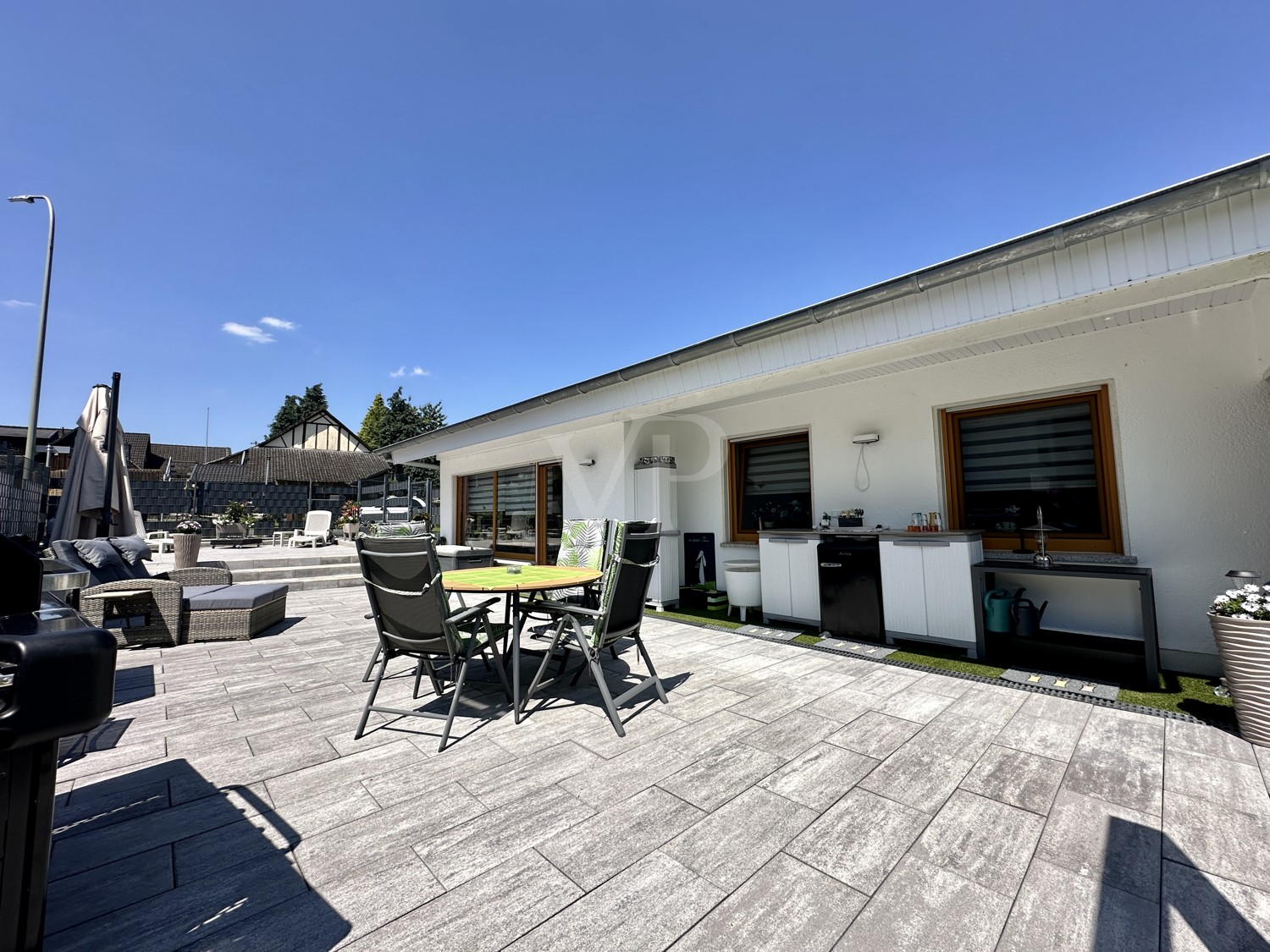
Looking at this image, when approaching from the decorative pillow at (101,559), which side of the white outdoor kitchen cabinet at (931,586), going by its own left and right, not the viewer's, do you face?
front

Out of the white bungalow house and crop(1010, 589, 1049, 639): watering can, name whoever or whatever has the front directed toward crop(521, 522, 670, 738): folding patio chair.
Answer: the white bungalow house

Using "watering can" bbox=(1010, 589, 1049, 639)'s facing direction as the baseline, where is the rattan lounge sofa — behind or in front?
behind

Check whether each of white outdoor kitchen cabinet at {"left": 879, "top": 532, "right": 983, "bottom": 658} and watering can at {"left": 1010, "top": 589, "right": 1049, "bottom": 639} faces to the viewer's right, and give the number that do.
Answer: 1

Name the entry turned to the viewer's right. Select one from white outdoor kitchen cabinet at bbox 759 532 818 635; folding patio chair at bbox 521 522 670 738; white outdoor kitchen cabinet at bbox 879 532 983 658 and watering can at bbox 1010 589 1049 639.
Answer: the watering can

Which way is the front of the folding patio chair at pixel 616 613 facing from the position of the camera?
facing away from the viewer and to the left of the viewer

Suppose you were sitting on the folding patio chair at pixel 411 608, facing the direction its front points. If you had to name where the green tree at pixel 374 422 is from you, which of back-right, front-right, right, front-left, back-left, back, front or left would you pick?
front-left

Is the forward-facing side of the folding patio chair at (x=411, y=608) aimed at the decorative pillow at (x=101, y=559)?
no

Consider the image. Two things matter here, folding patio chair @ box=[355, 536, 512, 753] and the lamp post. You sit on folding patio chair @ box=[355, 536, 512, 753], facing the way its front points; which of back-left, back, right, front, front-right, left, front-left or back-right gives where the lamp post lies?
left

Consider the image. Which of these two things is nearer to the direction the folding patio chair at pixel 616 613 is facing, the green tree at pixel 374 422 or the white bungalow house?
the green tree

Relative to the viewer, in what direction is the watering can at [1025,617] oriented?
to the viewer's right

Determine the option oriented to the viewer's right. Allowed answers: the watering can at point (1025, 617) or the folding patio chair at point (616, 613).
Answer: the watering can

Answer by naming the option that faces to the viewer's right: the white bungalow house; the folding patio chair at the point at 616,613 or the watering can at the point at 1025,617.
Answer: the watering can

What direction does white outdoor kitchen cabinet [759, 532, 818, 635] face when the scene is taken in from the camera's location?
facing the viewer and to the left of the viewer

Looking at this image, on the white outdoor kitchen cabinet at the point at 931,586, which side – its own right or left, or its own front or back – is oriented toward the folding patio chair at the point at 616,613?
front

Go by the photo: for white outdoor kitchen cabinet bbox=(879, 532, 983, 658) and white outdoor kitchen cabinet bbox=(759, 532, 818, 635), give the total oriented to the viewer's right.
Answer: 0

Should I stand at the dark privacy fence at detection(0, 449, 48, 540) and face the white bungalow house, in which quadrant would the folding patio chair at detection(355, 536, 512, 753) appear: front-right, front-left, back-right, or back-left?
front-right

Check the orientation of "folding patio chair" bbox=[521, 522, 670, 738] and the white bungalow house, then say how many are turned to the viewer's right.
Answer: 0

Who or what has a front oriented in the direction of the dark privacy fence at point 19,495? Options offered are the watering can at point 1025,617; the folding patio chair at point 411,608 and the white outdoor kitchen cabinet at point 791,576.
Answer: the white outdoor kitchen cabinet
